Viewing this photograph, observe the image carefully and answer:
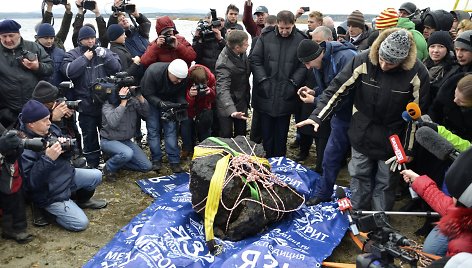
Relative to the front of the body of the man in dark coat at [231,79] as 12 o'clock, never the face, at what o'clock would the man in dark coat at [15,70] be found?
the man in dark coat at [15,70] is roughly at 4 o'clock from the man in dark coat at [231,79].

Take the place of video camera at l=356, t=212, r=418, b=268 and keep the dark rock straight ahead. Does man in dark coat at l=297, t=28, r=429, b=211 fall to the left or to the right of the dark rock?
right

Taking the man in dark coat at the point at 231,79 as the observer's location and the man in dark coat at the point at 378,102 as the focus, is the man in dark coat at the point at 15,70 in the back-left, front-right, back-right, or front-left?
back-right

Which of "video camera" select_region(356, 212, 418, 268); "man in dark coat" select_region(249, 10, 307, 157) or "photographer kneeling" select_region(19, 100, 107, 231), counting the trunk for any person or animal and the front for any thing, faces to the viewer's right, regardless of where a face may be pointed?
the photographer kneeling

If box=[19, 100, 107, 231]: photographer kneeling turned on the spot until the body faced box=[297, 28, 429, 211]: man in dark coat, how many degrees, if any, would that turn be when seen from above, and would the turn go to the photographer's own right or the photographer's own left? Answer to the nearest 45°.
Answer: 0° — they already face them

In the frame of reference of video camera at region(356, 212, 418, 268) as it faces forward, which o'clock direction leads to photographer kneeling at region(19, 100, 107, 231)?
The photographer kneeling is roughly at 11 o'clock from the video camera.

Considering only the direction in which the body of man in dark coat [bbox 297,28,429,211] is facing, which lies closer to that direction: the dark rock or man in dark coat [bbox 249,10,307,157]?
the dark rock

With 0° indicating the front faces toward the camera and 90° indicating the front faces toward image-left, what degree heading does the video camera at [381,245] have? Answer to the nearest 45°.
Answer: approximately 135°

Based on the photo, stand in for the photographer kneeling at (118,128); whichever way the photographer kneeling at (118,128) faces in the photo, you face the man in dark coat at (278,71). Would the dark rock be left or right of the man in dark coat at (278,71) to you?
right

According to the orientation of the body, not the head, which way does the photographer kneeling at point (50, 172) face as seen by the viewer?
to the viewer's right
